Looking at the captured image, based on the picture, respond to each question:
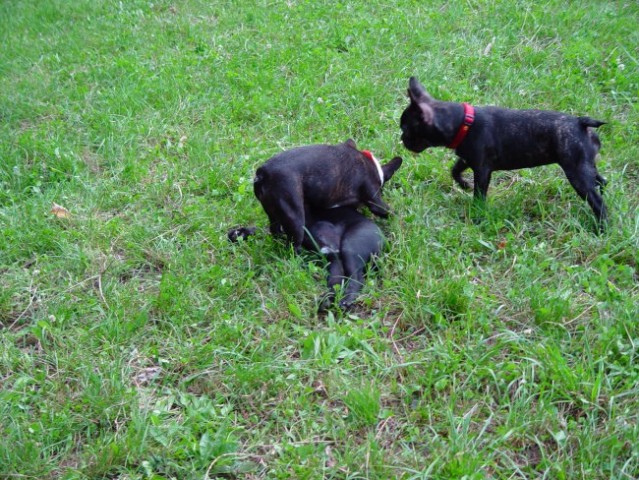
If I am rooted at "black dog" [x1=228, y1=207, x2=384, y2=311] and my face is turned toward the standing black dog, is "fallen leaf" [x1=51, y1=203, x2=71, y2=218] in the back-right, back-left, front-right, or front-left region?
back-left

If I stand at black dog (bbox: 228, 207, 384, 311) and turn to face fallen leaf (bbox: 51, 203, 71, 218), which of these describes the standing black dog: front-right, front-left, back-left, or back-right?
back-right

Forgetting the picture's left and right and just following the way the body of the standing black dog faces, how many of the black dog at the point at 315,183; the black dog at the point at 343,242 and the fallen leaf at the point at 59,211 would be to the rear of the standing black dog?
0

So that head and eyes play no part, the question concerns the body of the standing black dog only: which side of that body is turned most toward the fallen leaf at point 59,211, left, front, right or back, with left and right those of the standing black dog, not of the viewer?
front

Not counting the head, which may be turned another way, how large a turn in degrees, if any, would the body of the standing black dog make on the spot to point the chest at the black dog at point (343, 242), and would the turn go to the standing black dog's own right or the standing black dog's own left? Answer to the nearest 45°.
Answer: approximately 45° to the standing black dog's own left

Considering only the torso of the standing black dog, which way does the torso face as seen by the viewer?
to the viewer's left

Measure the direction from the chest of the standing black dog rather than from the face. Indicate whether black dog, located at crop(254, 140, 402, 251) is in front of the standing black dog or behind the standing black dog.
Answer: in front
